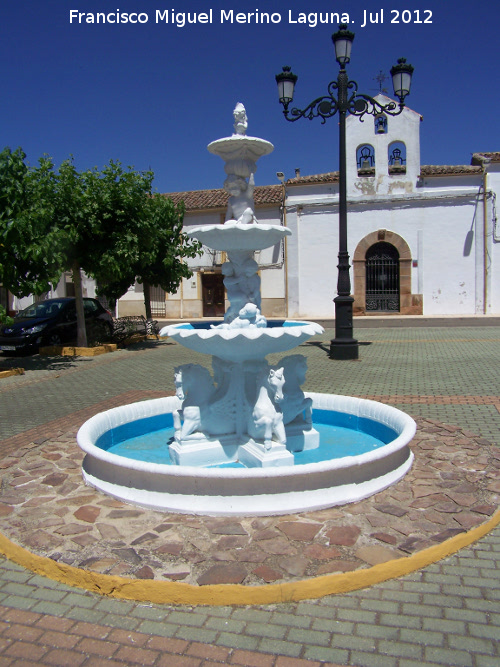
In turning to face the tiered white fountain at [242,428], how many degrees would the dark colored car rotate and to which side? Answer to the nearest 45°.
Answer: approximately 45° to its left

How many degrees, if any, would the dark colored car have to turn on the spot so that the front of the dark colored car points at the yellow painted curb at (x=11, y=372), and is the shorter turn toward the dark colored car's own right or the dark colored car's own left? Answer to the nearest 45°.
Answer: approximately 45° to the dark colored car's own left

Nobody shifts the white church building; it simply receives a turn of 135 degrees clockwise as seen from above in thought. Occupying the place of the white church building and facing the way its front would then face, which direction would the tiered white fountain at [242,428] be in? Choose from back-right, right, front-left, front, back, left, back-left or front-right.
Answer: back-left

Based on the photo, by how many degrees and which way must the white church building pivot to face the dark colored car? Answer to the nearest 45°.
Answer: approximately 45° to its right

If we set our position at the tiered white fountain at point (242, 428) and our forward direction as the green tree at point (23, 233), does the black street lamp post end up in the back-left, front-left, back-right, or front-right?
front-right

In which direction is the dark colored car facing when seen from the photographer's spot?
facing the viewer and to the left of the viewer

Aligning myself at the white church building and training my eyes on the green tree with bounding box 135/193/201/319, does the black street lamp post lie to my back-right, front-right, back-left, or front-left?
front-left

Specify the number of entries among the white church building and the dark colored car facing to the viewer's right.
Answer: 0

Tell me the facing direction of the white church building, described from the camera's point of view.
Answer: facing the viewer

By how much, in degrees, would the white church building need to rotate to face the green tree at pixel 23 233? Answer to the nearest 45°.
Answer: approximately 45° to its right

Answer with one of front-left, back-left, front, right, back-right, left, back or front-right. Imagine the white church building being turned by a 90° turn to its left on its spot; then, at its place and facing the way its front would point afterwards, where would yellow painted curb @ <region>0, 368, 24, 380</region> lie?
back-right
